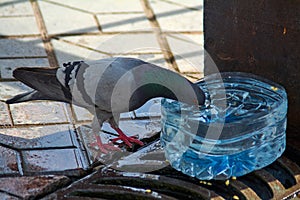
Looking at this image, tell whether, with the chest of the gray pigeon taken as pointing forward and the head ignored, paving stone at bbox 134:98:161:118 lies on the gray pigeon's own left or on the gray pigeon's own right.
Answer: on the gray pigeon's own left

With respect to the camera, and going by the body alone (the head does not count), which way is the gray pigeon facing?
to the viewer's right

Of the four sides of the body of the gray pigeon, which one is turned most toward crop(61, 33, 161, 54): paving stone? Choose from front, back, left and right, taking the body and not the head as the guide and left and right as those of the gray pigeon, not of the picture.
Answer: left

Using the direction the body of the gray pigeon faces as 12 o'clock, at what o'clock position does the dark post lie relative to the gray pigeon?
The dark post is roughly at 12 o'clock from the gray pigeon.

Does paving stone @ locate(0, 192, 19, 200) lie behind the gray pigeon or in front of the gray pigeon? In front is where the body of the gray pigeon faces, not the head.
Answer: behind
